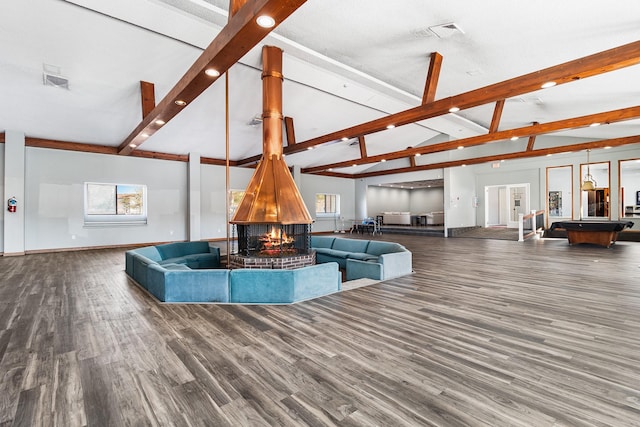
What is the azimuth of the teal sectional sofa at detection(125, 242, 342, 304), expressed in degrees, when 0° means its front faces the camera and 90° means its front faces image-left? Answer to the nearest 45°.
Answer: approximately 225°

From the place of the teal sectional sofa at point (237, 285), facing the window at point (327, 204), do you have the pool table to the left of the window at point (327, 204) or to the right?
right

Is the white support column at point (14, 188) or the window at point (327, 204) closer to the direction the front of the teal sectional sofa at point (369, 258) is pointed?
the white support column

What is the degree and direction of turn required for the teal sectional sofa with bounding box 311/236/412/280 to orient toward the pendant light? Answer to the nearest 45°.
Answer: approximately 180°

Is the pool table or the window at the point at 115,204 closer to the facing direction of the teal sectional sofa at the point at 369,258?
the window

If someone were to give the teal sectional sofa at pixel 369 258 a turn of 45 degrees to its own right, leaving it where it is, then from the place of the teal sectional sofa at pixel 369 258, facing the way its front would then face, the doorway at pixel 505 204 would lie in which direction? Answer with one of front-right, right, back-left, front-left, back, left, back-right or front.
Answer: back-right

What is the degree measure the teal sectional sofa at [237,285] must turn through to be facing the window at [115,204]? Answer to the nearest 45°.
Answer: approximately 90° to its left

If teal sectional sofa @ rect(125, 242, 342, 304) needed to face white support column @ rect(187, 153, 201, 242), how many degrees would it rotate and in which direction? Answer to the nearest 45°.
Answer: approximately 45° to its left

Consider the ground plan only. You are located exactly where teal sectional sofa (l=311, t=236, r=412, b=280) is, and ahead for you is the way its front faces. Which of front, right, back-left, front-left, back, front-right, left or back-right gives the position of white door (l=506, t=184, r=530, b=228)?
back

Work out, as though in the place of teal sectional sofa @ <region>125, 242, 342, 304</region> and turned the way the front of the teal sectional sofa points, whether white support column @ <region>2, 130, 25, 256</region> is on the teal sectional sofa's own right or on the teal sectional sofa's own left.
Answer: on the teal sectional sofa's own left

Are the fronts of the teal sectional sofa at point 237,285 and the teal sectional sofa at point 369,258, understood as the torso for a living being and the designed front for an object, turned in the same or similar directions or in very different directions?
very different directions

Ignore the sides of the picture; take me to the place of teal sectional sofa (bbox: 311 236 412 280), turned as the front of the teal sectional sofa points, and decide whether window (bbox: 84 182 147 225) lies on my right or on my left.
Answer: on my right

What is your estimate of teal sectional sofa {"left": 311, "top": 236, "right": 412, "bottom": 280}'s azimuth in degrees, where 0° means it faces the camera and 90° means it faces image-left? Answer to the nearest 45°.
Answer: approximately 45°
